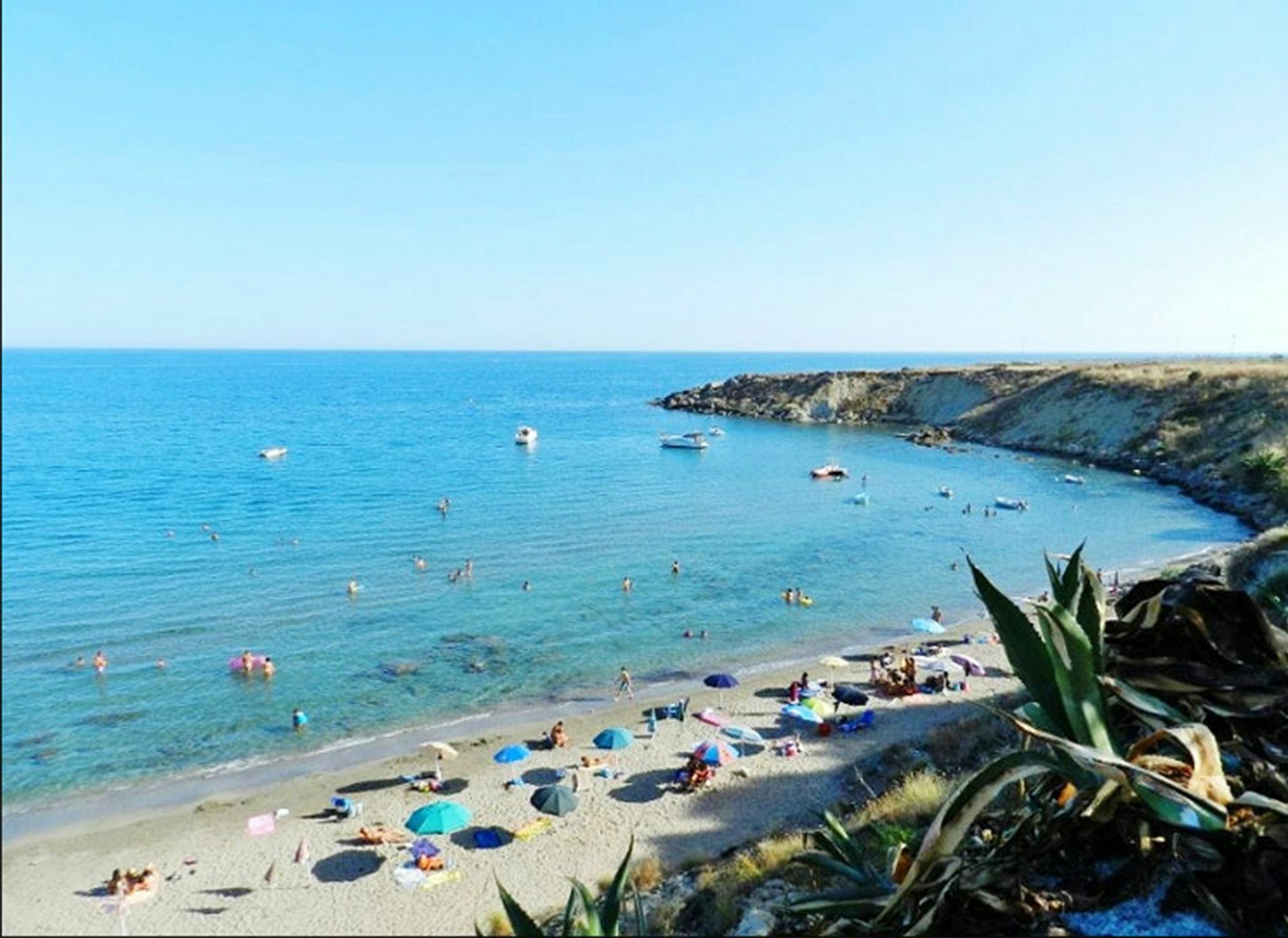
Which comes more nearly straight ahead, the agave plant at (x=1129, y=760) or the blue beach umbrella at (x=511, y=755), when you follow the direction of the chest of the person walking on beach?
the blue beach umbrella

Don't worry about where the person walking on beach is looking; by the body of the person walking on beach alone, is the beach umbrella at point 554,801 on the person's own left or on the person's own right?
on the person's own left

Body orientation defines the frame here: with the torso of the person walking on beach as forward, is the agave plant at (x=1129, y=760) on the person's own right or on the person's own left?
on the person's own left

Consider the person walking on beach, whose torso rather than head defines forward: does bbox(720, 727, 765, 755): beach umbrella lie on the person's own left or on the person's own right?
on the person's own left

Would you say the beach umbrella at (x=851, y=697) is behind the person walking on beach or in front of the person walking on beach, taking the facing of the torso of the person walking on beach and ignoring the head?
behind

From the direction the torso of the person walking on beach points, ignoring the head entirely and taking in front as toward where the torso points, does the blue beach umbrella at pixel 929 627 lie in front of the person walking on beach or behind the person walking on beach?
behind

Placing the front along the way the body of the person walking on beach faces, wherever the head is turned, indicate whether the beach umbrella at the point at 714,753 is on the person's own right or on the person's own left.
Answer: on the person's own left
